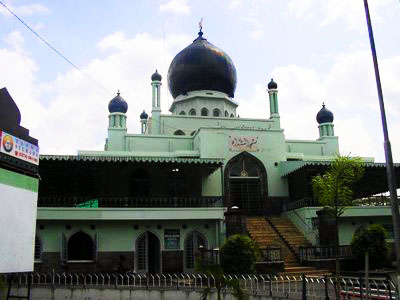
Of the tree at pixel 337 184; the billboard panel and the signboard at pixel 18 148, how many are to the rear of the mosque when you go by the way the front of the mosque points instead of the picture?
0

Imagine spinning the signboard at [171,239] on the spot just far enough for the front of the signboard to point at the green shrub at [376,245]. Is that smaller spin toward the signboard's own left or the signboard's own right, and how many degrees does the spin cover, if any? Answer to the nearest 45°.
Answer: approximately 45° to the signboard's own left

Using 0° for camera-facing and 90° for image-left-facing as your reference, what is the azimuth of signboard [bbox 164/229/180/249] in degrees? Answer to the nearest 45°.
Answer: approximately 0°

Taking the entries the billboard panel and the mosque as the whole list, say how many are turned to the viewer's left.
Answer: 0

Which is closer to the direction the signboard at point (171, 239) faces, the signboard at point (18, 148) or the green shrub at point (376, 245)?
the signboard

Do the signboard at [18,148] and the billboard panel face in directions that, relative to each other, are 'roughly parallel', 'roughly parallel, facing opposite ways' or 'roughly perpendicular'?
roughly parallel

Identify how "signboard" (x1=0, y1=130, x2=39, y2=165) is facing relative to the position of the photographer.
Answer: facing the viewer and to the right of the viewer

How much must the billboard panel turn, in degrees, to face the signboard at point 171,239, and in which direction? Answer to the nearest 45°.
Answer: approximately 90° to its left

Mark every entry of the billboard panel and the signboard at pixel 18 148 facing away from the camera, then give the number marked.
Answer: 0

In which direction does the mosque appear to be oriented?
toward the camera

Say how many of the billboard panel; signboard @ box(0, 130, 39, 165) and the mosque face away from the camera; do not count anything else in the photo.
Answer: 0

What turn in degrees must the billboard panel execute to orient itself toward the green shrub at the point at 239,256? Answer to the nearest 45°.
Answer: approximately 90° to its left

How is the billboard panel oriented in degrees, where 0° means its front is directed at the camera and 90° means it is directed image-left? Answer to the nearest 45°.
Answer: approximately 315°

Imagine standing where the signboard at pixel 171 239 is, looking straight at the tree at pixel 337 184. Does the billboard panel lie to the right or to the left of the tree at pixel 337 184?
right

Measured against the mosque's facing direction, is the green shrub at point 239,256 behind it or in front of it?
in front
